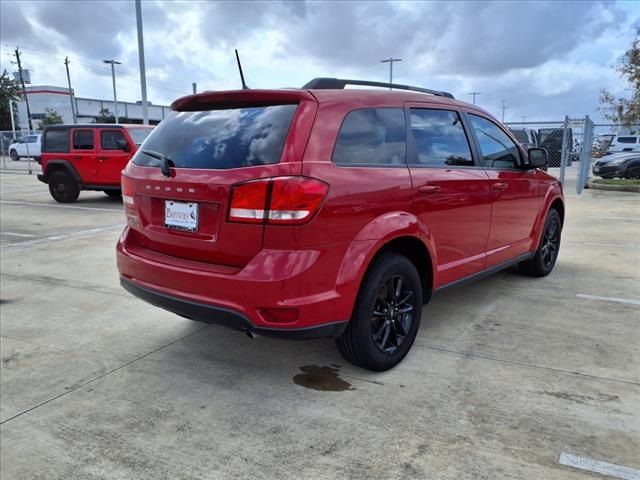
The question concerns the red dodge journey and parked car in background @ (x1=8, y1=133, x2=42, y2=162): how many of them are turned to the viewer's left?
1

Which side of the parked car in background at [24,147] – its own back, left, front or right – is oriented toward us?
left

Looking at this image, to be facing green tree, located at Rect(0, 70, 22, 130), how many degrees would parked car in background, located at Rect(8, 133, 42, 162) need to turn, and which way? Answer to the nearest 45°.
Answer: approximately 90° to its right

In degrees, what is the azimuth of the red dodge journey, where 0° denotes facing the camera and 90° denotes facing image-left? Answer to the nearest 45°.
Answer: approximately 225°

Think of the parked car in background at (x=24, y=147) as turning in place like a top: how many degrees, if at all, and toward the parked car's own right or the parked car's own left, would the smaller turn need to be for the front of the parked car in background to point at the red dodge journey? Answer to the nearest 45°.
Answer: approximately 90° to the parked car's own left

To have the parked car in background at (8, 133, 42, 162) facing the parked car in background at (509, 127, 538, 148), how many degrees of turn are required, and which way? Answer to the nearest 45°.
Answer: approximately 135° to its left

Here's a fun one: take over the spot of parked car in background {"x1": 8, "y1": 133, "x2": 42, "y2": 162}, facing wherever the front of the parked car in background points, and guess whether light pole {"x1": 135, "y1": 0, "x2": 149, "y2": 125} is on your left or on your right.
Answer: on your left

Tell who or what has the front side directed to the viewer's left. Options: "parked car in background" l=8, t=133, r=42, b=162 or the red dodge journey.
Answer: the parked car in background

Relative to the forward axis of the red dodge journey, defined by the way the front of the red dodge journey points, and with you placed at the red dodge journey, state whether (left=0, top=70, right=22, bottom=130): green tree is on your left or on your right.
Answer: on your left

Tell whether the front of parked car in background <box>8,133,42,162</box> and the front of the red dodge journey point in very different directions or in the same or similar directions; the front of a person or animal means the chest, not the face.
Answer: very different directions
